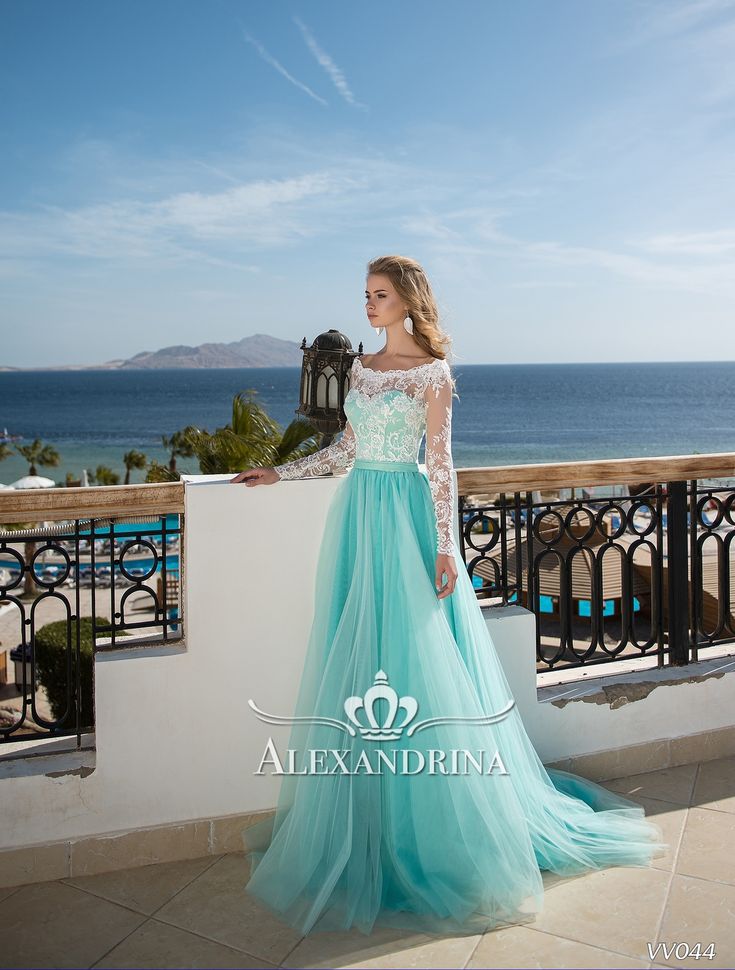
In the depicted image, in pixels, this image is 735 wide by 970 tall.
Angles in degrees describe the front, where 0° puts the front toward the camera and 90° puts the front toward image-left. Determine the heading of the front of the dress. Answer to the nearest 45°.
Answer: approximately 45°

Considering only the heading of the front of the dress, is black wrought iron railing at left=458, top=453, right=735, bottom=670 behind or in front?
behind

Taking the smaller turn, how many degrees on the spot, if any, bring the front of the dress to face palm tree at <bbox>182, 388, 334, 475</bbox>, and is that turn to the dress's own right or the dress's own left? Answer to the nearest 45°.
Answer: approximately 135° to the dress's own right
